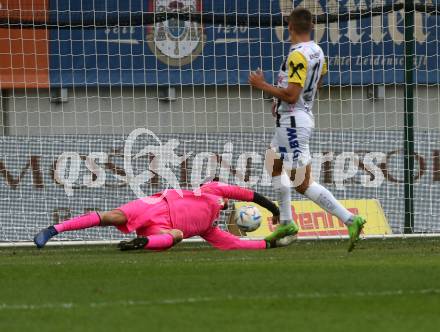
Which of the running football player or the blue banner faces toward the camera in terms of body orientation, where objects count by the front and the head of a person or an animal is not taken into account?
the blue banner

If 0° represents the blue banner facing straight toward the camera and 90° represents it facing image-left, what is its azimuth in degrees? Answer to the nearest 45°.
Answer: approximately 0°

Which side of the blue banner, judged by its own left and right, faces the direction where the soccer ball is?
front

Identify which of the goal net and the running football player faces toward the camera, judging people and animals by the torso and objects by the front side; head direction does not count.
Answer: the goal net

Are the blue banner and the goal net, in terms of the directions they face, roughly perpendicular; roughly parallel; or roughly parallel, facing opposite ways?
roughly parallel

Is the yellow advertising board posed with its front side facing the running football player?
yes

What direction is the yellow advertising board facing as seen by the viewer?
toward the camera

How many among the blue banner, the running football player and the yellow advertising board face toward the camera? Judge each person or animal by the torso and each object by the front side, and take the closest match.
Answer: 2

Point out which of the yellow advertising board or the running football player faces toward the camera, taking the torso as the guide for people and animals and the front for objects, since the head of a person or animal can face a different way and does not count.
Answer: the yellow advertising board

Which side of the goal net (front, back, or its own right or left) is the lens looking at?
front
